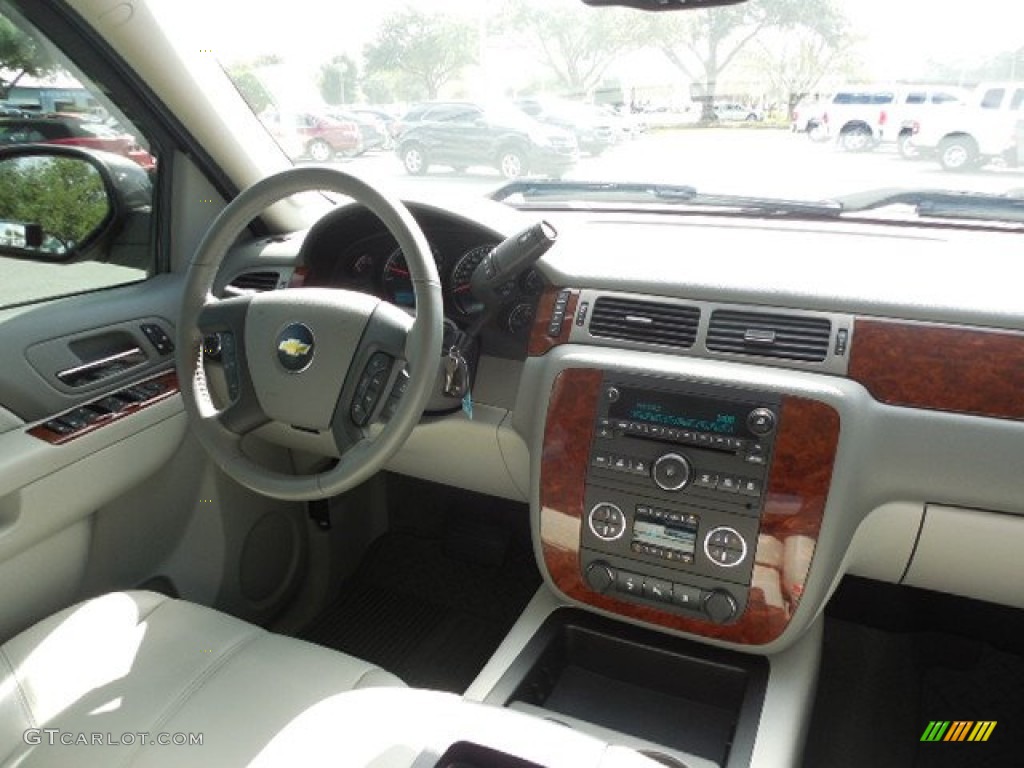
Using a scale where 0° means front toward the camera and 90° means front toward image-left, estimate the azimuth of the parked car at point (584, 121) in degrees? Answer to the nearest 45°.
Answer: approximately 315°

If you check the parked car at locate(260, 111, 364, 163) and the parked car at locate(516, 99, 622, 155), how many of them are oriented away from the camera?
0

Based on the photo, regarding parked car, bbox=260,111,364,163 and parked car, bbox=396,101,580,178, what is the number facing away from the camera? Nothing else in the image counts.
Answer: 0

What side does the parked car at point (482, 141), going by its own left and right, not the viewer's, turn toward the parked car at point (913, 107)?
front
